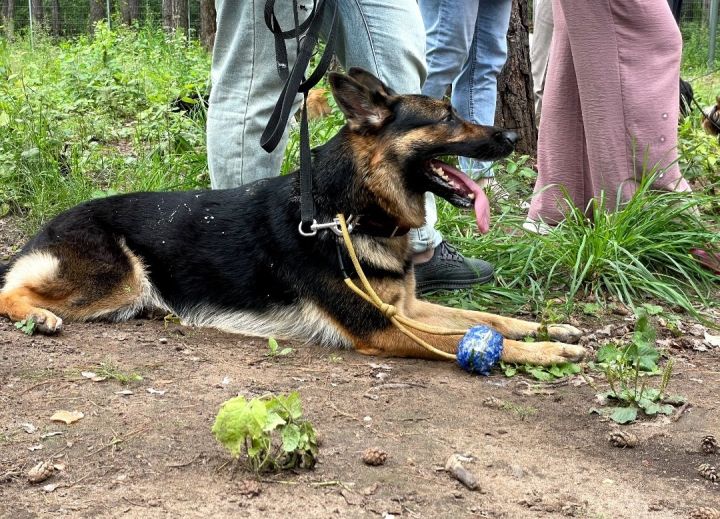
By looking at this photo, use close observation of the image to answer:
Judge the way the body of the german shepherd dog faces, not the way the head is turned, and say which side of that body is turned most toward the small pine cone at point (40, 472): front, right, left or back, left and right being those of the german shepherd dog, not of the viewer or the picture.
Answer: right

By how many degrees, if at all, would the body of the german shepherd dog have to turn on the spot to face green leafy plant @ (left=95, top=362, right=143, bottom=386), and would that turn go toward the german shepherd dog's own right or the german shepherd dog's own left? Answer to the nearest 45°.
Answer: approximately 135° to the german shepherd dog's own right

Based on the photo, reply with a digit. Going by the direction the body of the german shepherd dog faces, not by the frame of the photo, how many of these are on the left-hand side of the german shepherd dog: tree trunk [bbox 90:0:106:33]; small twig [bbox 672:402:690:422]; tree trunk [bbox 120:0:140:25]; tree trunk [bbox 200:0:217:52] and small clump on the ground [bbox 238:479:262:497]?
3

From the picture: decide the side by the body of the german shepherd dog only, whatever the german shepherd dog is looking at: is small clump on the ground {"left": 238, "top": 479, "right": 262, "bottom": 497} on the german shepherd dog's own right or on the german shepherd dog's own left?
on the german shepherd dog's own right

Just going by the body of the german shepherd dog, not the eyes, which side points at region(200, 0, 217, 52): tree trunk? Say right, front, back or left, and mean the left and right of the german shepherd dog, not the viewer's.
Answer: left

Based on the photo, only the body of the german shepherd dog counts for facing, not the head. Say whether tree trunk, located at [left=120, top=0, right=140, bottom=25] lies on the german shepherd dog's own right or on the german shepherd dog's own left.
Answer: on the german shepherd dog's own left

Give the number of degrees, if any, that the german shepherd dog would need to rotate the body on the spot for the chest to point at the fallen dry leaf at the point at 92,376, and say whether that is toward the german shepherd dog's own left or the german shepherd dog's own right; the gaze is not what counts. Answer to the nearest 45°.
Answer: approximately 135° to the german shepherd dog's own right

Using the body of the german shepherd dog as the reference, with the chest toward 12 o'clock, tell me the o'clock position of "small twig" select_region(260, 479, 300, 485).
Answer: The small twig is roughly at 3 o'clock from the german shepherd dog.

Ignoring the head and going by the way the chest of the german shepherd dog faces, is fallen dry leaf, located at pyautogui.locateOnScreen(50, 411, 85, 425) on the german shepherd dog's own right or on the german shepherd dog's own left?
on the german shepherd dog's own right

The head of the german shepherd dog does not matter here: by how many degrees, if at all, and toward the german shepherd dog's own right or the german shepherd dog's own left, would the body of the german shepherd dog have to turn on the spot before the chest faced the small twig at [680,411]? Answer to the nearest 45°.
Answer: approximately 45° to the german shepherd dog's own right

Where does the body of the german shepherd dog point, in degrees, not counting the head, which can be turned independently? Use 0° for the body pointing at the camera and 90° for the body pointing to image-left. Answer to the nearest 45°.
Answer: approximately 270°

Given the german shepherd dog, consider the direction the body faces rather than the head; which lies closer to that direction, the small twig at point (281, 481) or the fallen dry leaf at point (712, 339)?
the fallen dry leaf

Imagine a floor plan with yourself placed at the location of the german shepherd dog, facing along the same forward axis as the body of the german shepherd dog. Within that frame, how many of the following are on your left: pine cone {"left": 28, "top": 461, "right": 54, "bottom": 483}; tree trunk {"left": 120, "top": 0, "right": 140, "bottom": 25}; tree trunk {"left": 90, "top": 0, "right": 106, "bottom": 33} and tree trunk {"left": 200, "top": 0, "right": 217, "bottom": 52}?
3

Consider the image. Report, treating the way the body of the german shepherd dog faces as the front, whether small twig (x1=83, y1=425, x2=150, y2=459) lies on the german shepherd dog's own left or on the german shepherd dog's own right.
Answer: on the german shepherd dog's own right
